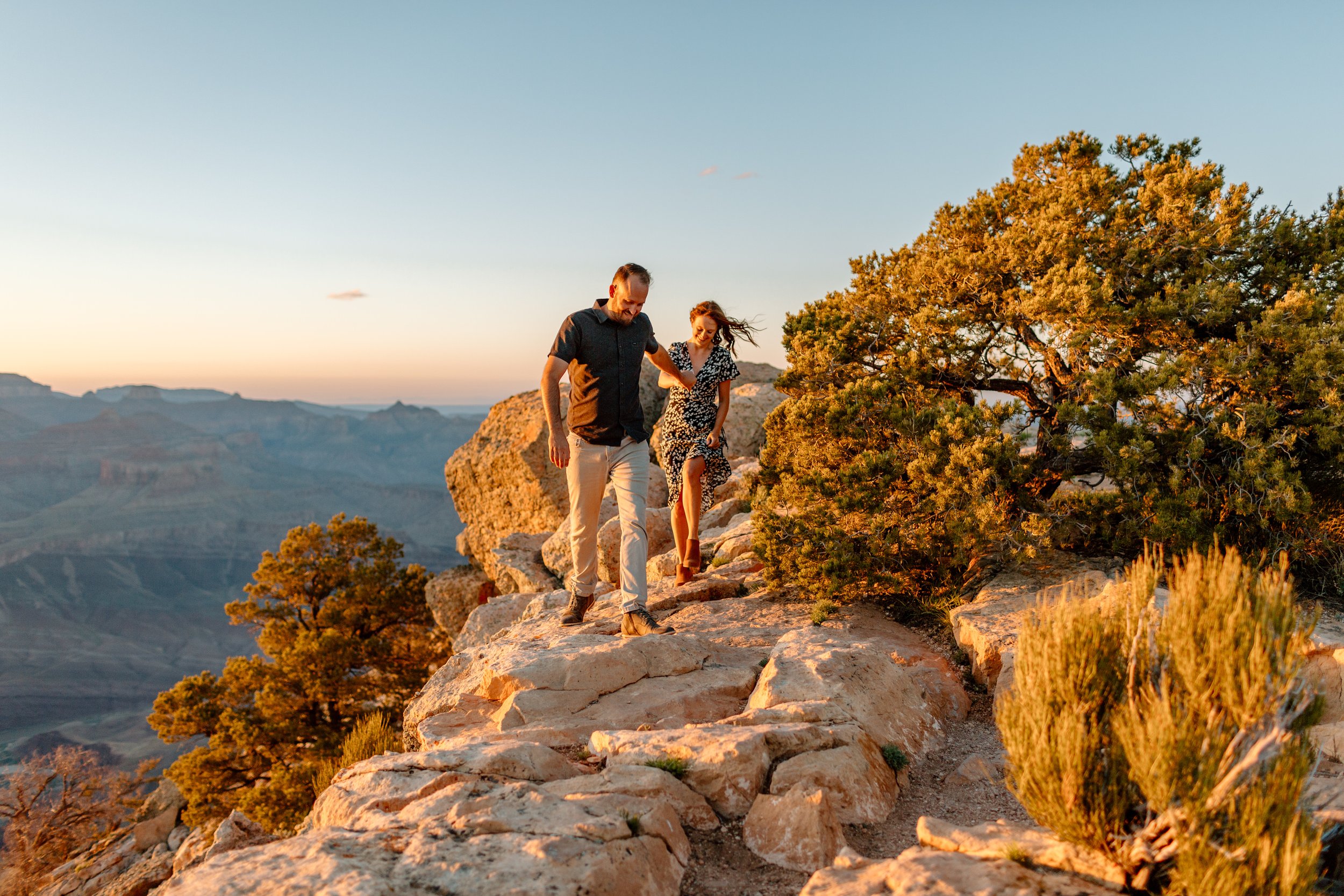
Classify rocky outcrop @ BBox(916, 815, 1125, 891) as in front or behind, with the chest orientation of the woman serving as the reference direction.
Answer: in front

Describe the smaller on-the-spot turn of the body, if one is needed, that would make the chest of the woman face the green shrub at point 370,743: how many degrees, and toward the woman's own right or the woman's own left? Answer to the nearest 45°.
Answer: approximately 90° to the woman's own right

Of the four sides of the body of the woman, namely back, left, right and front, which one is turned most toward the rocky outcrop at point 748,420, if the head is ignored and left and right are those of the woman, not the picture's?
back

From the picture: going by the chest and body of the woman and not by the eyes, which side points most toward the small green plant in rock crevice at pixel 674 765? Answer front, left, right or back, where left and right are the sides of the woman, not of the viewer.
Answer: front

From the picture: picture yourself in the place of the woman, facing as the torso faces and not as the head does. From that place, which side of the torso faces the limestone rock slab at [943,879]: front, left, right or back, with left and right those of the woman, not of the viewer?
front

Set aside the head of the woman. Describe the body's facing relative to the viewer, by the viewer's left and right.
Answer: facing the viewer
